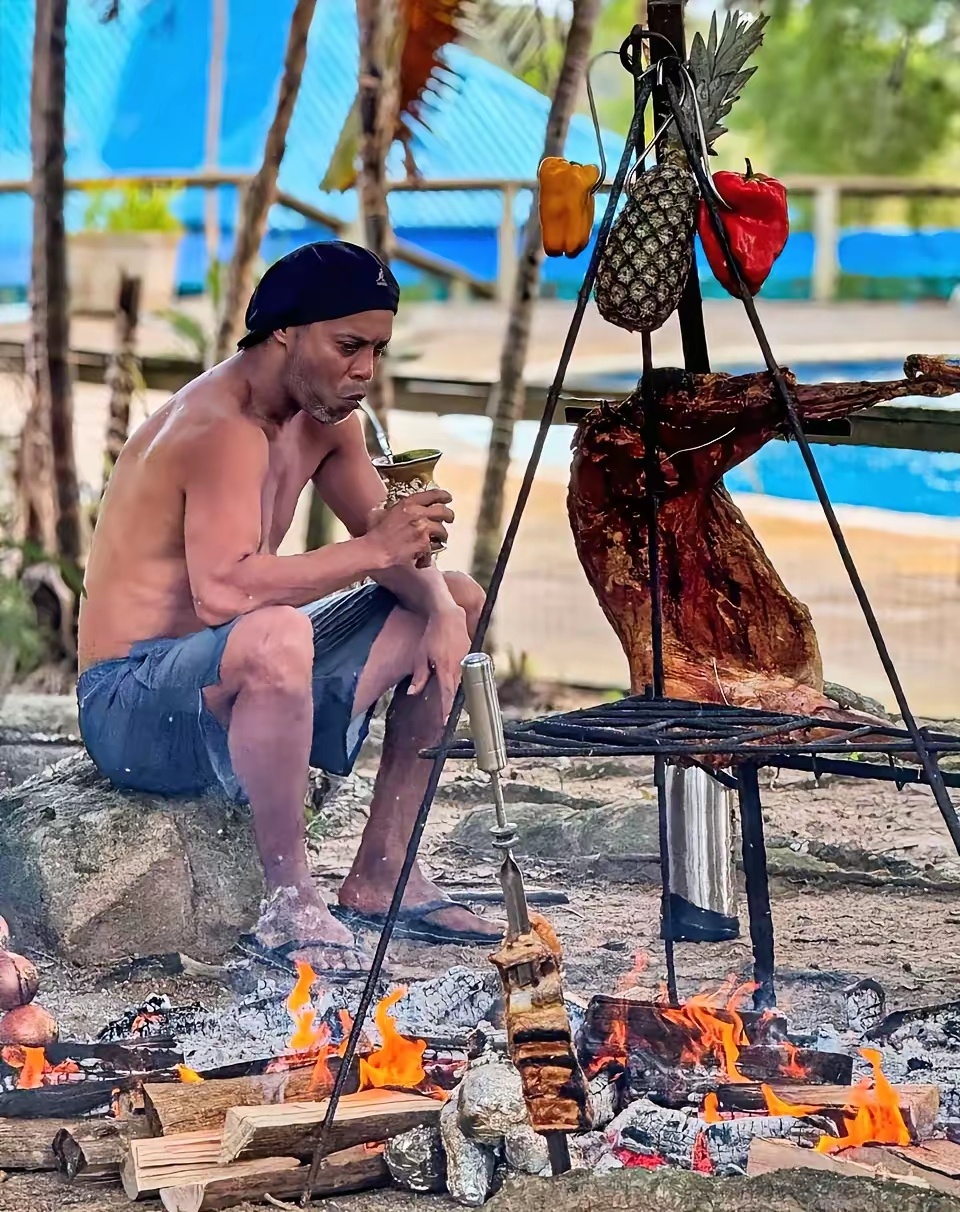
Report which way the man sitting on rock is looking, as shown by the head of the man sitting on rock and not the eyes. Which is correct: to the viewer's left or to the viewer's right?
to the viewer's right

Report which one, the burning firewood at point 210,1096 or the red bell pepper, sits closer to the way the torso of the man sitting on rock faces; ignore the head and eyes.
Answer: the red bell pepper

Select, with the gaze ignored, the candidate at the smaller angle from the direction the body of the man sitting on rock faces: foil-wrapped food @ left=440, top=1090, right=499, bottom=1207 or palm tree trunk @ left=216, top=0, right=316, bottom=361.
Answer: the foil-wrapped food

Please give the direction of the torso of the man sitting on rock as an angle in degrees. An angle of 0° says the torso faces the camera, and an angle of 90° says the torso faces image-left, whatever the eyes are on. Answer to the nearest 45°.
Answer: approximately 315°

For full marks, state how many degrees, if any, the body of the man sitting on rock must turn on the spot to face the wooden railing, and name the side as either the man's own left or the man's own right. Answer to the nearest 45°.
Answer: approximately 135° to the man's own left

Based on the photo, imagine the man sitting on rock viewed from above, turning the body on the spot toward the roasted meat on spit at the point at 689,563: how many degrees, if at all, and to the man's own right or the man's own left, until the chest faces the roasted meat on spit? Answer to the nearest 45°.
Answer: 0° — they already face it

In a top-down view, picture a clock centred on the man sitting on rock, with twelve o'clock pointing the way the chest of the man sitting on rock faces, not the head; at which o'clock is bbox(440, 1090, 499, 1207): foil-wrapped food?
The foil-wrapped food is roughly at 1 o'clock from the man sitting on rock.

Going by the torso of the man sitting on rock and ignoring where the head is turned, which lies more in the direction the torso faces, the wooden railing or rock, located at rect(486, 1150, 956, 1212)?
the rock
